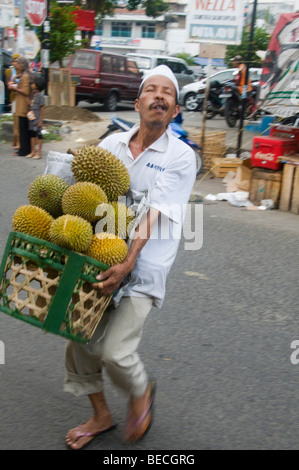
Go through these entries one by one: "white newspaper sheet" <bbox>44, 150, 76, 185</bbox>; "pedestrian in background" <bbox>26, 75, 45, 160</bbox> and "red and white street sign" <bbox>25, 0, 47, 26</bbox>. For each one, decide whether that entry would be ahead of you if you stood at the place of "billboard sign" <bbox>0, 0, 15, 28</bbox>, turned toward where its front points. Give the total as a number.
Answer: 2

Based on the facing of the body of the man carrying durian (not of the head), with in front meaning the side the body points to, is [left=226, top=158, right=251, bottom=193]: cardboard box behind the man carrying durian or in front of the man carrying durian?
behind

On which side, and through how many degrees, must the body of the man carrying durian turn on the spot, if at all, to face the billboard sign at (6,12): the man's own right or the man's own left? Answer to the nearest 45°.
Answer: approximately 135° to the man's own right

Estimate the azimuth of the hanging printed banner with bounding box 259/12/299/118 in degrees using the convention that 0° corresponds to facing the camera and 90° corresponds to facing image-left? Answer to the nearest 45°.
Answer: approximately 0°

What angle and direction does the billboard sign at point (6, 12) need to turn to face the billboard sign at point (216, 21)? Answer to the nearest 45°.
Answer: approximately 45° to its left
